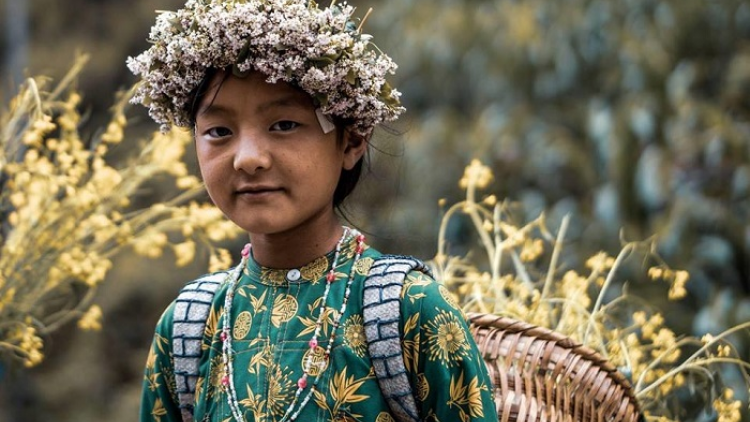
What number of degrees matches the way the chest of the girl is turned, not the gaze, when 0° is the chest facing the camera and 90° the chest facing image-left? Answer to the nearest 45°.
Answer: approximately 45°
